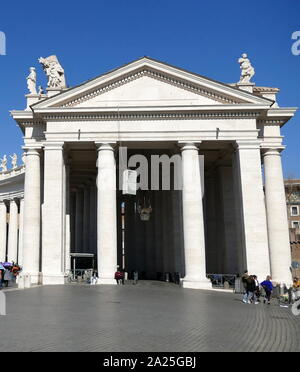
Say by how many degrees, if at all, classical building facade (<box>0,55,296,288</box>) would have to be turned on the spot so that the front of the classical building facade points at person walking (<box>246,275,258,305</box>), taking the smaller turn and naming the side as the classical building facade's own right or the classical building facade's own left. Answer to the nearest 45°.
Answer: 0° — it already faces them

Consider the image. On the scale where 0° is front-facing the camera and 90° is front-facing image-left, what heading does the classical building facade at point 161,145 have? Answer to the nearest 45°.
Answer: approximately 0°

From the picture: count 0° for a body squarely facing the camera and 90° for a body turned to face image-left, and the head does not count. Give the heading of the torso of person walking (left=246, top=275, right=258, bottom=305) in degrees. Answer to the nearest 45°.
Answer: approximately 270°

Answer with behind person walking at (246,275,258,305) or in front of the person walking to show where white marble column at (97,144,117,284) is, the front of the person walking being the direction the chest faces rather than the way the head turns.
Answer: behind

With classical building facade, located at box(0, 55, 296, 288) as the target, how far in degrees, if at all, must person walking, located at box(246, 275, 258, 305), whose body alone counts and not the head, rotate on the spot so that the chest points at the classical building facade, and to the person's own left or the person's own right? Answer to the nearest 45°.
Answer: approximately 135° to the person's own left

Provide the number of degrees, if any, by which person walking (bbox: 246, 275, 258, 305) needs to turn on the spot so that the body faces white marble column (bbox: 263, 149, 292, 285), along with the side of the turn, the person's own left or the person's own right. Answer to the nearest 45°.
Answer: approximately 90° to the person's own left

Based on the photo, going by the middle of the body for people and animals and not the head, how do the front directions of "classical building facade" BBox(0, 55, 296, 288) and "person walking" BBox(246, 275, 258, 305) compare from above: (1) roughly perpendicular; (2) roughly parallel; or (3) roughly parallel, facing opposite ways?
roughly perpendicular

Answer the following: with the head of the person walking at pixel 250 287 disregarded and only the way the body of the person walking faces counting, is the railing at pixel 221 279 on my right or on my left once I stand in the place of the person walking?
on my left

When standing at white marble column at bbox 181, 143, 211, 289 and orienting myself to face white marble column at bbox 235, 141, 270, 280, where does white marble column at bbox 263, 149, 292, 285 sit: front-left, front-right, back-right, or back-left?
front-left
